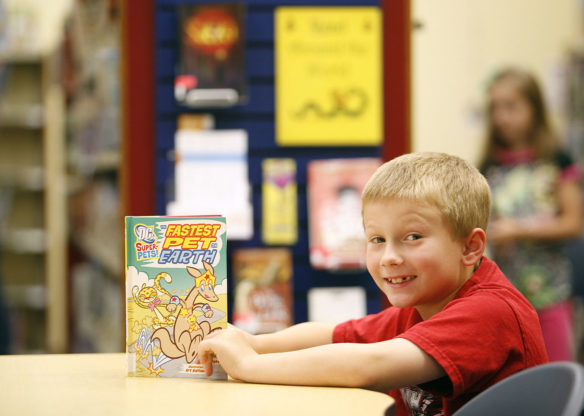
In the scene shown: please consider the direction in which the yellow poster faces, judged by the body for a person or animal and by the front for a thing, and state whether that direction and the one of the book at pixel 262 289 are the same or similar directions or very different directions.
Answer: same or similar directions

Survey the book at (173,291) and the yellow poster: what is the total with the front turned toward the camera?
2

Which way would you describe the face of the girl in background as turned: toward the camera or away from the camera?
toward the camera

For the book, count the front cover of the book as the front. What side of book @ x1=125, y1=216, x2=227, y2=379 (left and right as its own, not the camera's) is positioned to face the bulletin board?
back

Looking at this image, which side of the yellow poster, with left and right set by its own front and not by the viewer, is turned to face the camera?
front

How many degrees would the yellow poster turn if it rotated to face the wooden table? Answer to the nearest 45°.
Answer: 0° — it already faces it

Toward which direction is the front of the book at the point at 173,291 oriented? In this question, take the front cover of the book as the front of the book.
toward the camera

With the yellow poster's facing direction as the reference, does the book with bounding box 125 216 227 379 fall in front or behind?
in front

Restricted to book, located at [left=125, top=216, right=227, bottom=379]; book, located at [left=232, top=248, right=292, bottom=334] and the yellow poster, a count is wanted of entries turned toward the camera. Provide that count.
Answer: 3

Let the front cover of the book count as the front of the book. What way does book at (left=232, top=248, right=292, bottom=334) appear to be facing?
toward the camera

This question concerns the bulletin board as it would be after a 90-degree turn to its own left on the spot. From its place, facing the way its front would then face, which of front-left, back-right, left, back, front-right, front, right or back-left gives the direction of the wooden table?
right

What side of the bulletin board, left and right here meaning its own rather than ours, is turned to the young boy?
front

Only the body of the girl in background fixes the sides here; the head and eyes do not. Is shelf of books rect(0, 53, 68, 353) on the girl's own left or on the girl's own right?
on the girl's own right

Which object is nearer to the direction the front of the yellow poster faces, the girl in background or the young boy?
the young boy

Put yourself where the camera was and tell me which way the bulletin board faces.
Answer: facing the viewer

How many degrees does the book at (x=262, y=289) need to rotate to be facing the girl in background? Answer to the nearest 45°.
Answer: approximately 90° to its left

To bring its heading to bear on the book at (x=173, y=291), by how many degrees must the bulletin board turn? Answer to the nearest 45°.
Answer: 0° — it already faces it
